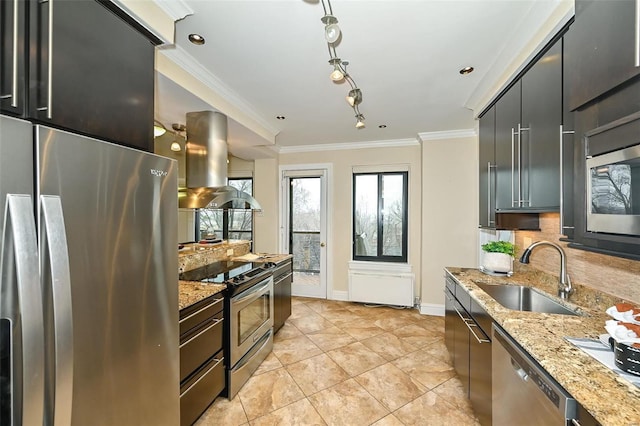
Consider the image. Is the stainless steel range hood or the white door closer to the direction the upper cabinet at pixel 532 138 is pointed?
the stainless steel range hood

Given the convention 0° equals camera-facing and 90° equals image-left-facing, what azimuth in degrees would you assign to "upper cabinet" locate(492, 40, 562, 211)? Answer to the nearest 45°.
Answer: approximately 45°

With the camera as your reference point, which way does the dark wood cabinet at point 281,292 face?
facing to the right of the viewer

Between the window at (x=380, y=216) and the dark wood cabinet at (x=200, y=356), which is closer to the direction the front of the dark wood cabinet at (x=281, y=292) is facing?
the window

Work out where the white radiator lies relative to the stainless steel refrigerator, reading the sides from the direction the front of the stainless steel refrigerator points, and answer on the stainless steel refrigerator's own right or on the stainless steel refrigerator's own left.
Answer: on the stainless steel refrigerator's own left

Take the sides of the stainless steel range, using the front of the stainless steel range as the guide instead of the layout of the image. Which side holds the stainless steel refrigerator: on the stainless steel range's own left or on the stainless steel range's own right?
on the stainless steel range's own right

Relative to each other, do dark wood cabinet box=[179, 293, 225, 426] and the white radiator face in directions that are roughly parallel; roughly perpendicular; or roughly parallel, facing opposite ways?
roughly perpendicular

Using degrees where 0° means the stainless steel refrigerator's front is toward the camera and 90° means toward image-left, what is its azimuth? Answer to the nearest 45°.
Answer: approximately 315°

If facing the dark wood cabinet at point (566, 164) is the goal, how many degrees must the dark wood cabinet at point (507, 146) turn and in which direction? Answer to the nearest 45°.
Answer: approximately 45° to its left

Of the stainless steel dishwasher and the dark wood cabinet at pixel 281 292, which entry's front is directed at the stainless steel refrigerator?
the stainless steel dishwasher

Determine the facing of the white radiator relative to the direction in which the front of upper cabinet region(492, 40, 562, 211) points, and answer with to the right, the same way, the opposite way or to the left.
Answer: to the left

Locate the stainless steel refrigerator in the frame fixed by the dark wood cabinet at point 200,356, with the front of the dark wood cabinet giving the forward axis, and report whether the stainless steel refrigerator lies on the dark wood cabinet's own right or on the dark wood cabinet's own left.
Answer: on the dark wood cabinet's own right
